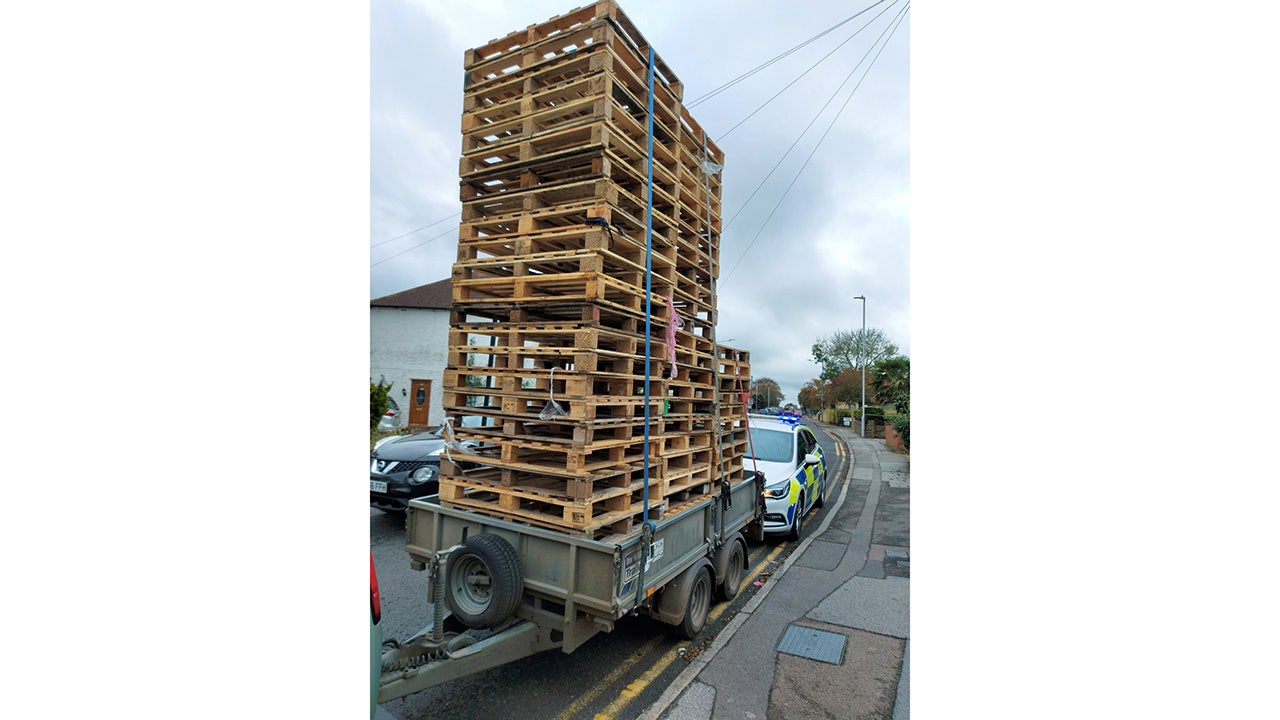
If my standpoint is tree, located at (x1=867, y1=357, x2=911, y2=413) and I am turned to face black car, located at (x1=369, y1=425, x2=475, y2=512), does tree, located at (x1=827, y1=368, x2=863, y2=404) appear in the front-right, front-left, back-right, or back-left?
back-right

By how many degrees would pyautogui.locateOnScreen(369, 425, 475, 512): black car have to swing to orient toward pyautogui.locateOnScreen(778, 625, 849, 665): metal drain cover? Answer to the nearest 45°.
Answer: approximately 90° to its left

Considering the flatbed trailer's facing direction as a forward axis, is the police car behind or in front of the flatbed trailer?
behind

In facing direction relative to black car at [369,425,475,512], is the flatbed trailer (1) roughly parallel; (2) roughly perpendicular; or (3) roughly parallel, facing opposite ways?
roughly parallel

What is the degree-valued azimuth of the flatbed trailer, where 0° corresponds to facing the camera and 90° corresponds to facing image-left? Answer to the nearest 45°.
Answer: approximately 45°

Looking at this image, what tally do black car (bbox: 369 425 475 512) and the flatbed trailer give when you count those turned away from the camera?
0

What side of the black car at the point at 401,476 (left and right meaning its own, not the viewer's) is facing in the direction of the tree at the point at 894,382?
back

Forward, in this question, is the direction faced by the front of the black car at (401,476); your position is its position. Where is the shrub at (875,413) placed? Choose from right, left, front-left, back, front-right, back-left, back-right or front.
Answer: back

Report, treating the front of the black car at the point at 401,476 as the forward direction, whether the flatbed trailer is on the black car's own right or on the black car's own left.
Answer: on the black car's own left

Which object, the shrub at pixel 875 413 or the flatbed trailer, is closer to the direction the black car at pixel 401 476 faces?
the flatbed trailer
